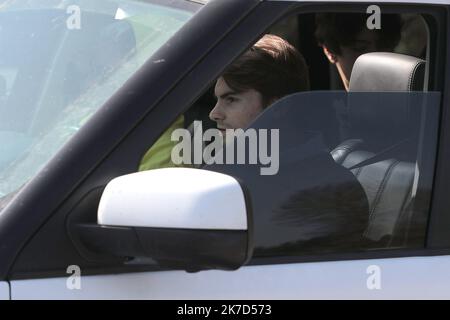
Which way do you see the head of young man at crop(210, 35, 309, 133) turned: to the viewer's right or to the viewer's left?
to the viewer's left

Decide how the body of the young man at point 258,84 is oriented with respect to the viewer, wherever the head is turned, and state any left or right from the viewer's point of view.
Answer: facing to the left of the viewer

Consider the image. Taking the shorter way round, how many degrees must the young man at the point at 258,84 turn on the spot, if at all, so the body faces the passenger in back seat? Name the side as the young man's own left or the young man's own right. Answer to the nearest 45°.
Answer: approximately 135° to the young man's own right
